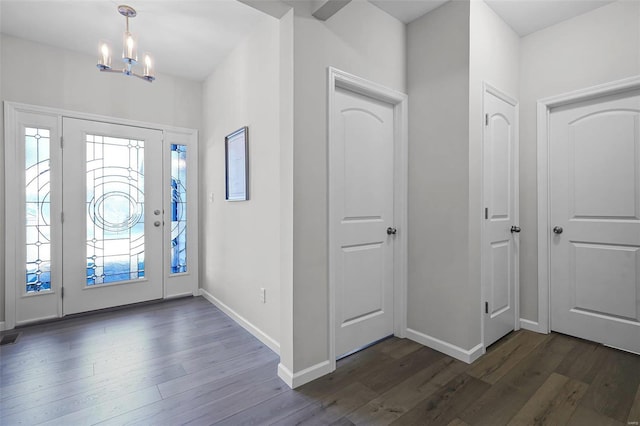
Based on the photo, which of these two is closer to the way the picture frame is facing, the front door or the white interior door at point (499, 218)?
the front door

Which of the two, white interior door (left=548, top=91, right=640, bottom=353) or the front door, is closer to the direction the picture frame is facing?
the front door

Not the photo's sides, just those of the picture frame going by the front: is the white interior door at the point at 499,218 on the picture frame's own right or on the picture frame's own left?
on the picture frame's own left

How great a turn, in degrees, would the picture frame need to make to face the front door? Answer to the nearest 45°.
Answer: approximately 90° to its right

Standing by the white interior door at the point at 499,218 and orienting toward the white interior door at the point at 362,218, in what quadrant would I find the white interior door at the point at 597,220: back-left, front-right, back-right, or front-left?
back-left

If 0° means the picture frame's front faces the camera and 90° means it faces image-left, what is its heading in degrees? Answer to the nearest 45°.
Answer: approximately 45°

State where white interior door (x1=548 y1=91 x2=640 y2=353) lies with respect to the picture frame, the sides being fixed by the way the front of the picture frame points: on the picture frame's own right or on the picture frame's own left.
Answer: on the picture frame's own left

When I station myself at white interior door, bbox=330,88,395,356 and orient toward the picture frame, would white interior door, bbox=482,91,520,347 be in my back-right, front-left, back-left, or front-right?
back-right

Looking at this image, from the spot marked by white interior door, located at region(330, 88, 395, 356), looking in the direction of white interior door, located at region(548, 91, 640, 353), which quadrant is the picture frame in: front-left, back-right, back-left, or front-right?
back-left

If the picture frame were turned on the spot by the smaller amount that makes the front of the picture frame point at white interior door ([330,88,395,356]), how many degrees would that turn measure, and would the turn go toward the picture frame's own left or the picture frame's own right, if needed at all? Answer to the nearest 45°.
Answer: approximately 90° to the picture frame's own left
